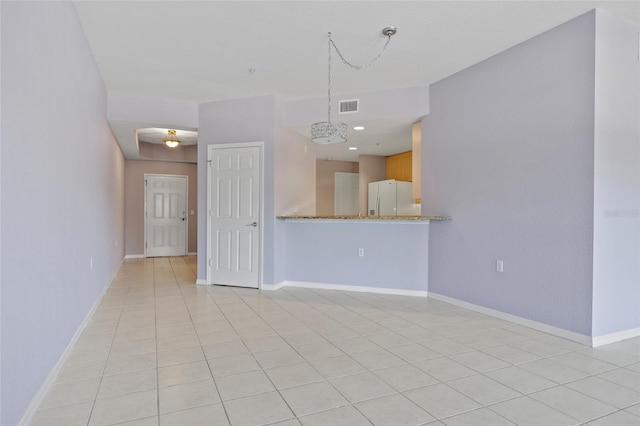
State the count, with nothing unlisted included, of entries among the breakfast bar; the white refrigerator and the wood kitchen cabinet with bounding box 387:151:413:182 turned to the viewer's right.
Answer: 0

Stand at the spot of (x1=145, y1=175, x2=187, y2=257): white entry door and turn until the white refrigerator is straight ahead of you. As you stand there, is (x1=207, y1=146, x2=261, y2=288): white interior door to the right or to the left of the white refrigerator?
right

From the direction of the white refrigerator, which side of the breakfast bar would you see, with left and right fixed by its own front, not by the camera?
back

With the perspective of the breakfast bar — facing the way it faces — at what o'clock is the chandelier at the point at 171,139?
The chandelier is roughly at 4 o'clock from the breakfast bar.

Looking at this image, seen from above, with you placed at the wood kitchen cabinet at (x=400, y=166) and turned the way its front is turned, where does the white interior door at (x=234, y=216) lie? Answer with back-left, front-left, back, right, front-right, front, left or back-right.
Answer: front

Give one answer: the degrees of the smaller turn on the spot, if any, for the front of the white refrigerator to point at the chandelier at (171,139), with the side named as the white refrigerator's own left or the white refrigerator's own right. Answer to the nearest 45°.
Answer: approximately 45° to the white refrigerator's own right

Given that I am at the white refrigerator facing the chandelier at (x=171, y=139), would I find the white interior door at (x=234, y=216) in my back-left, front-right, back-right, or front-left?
front-left

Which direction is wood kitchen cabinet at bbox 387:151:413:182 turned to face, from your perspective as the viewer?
facing the viewer and to the left of the viewer

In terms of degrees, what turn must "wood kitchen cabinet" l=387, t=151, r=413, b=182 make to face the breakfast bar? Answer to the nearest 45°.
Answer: approximately 45° to its left

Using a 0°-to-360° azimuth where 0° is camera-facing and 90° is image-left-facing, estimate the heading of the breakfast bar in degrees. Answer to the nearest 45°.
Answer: approximately 0°

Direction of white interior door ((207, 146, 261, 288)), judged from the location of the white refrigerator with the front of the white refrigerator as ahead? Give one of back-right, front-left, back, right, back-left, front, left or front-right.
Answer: front

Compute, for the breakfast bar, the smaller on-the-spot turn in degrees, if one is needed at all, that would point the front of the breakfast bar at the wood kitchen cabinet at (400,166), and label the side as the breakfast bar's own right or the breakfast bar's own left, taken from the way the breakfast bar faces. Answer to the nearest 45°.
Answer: approximately 180°

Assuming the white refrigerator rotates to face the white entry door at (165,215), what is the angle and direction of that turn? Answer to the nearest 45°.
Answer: approximately 45° to its right
